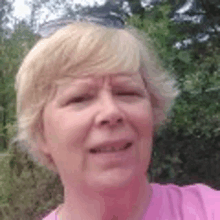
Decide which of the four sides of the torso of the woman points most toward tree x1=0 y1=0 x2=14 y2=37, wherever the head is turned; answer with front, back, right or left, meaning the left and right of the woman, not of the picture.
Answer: back

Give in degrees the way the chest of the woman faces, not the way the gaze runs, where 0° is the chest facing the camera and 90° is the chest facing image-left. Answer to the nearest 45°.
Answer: approximately 0°
